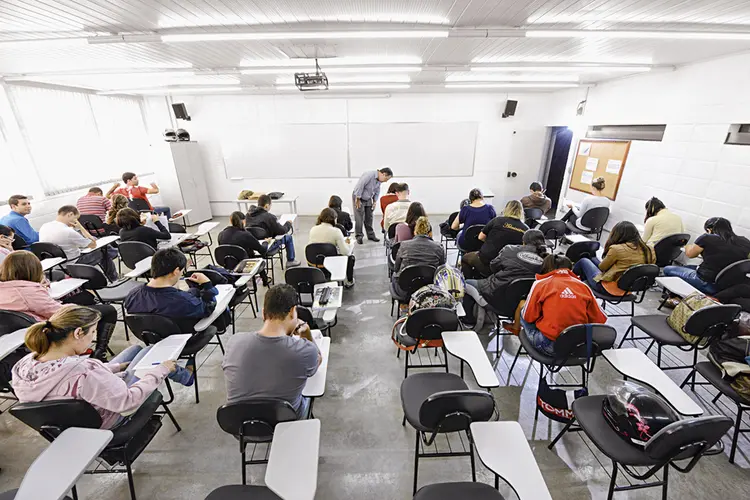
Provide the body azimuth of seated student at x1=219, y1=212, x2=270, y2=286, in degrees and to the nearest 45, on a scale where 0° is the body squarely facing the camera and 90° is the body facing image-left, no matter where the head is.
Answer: approximately 225°

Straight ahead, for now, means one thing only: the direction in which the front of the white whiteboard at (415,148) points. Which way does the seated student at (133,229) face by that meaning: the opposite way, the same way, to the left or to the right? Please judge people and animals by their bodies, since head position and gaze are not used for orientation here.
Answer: the opposite way

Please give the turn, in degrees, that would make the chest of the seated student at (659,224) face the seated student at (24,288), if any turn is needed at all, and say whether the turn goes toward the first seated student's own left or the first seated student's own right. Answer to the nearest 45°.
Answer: approximately 90° to the first seated student's own left

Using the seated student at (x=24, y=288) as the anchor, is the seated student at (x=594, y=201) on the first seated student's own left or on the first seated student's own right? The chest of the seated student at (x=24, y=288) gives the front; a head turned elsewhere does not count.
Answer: on the first seated student's own right

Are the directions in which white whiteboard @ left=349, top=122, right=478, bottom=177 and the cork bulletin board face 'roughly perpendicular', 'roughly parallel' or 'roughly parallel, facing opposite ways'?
roughly perpendicular

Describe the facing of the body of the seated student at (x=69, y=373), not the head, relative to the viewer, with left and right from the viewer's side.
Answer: facing away from the viewer and to the right of the viewer

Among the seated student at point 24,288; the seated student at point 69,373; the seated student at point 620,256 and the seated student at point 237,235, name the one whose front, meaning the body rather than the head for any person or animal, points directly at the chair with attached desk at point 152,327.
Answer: the seated student at point 69,373

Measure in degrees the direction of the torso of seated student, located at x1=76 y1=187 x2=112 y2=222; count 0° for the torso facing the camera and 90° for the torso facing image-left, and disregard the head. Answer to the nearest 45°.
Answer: approximately 225°

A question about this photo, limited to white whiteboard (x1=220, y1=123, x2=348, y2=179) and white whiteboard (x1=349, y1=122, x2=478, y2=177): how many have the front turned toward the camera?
2

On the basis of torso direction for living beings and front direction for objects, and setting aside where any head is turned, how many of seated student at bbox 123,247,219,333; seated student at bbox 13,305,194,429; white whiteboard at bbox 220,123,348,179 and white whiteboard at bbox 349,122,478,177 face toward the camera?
2

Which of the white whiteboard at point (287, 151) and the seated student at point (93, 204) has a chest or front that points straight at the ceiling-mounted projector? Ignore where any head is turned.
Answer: the white whiteboard

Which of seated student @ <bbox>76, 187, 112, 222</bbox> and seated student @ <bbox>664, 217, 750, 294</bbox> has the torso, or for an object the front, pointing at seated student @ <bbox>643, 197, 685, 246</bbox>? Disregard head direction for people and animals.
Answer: seated student @ <bbox>664, 217, 750, 294</bbox>

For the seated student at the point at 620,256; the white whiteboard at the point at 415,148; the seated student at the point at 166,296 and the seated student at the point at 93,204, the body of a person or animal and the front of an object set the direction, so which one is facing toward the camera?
the white whiteboard

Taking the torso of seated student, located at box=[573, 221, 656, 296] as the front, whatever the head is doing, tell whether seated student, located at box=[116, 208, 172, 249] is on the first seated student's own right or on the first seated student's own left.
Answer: on the first seated student's own left

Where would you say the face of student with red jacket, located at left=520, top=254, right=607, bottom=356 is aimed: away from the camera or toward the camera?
away from the camera

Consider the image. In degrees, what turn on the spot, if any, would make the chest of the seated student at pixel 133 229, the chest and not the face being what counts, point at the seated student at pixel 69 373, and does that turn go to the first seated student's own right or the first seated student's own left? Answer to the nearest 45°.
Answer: approximately 135° to the first seated student's own right
